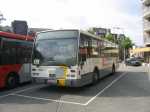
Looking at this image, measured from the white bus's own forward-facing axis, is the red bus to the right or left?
on its right

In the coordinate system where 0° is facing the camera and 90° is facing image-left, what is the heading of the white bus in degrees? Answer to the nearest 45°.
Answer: approximately 45°
